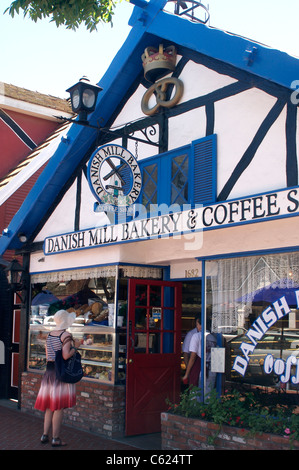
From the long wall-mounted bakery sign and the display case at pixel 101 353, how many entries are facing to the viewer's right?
0

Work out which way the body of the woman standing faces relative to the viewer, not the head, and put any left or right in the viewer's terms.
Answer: facing away from the viewer and to the right of the viewer

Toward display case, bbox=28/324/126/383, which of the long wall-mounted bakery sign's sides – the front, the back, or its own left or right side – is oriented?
right

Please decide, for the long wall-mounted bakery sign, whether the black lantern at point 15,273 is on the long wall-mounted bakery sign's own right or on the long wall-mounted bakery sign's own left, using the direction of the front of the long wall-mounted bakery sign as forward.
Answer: on the long wall-mounted bakery sign's own right

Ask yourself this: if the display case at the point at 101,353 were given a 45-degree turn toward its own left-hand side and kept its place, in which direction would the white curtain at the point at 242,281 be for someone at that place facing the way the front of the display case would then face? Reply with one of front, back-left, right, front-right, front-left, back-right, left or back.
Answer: front-left

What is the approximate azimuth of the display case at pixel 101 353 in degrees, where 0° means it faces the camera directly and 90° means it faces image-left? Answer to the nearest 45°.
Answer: approximately 45°

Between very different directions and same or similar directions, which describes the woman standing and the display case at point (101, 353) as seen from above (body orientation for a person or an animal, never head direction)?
very different directions

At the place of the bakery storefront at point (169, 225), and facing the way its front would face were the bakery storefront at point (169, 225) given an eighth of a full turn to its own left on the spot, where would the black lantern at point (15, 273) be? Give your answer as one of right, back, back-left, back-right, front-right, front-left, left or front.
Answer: back-right
